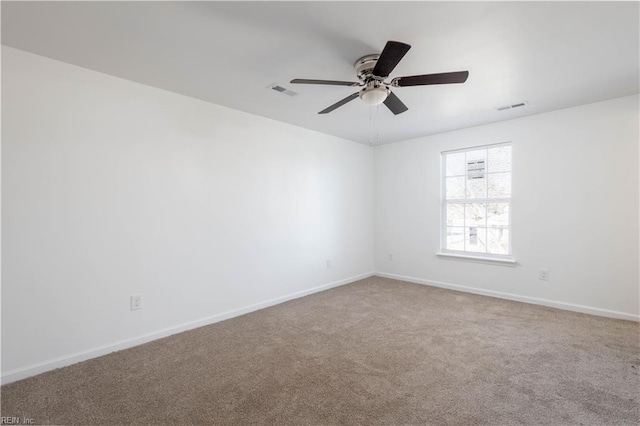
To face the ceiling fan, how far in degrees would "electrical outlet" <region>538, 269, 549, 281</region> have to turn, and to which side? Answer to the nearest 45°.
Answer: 0° — it already faces it

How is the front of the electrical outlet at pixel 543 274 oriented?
toward the camera

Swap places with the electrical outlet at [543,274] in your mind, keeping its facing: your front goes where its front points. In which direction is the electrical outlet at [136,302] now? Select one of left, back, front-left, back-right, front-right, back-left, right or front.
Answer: front-right
